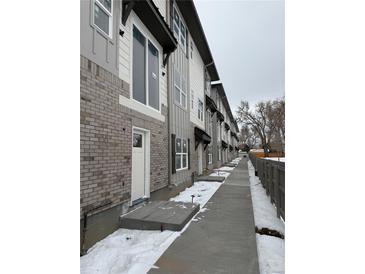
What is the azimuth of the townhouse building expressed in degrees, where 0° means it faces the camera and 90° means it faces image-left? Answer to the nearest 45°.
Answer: approximately 315°
